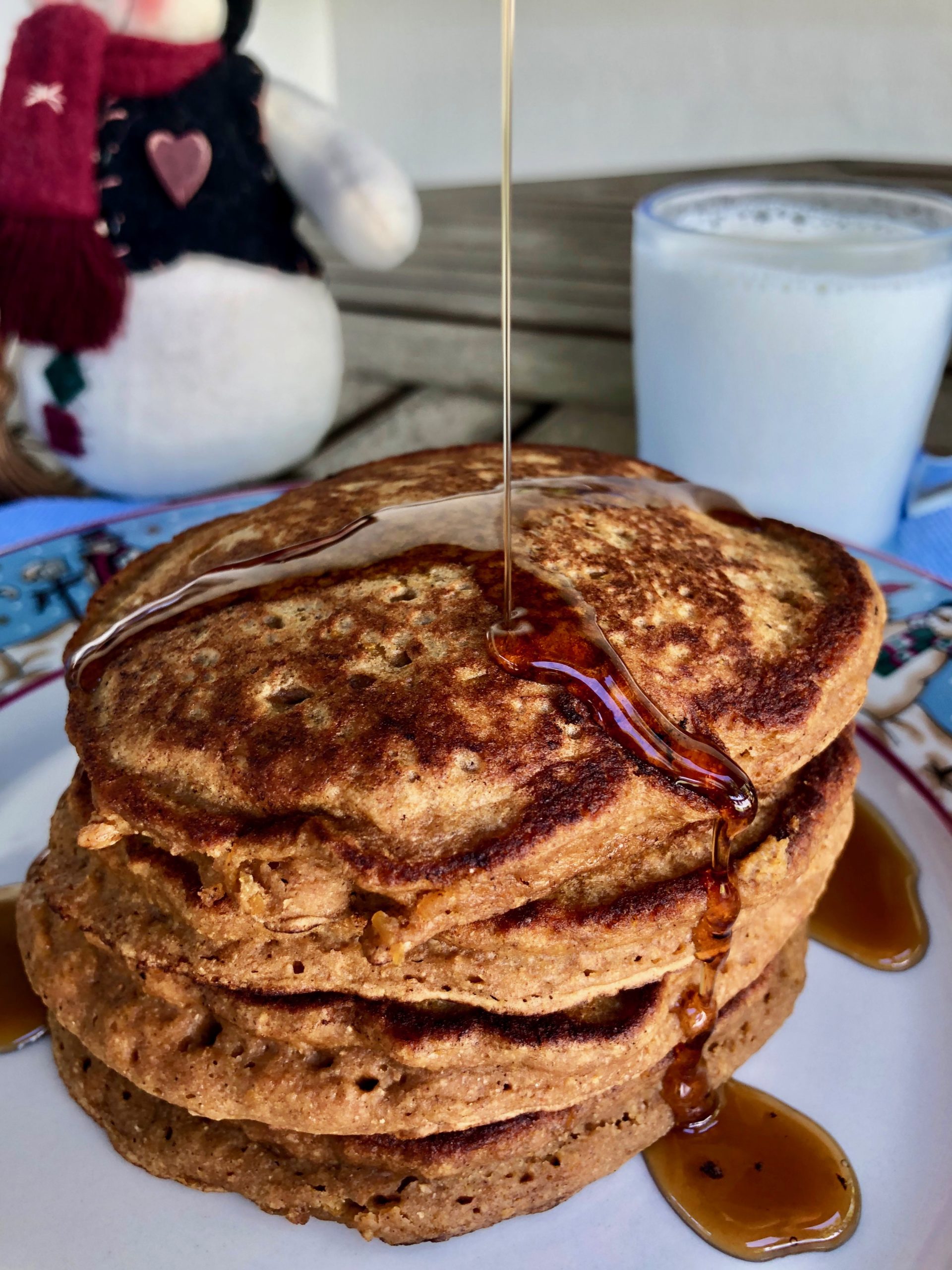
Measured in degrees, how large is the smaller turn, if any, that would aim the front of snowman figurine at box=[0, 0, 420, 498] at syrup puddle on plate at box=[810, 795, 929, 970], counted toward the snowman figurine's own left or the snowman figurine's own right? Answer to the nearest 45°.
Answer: approximately 90° to the snowman figurine's own left

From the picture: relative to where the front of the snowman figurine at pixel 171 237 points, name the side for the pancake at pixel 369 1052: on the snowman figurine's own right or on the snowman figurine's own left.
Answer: on the snowman figurine's own left

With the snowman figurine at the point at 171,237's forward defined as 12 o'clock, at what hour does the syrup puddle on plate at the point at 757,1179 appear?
The syrup puddle on plate is roughly at 10 o'clock from the snowman figurine.

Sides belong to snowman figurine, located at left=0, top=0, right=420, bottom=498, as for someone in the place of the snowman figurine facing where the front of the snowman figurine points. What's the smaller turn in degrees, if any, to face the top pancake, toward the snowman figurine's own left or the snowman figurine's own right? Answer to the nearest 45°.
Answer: approximately 45° to the snowman figurine's own left

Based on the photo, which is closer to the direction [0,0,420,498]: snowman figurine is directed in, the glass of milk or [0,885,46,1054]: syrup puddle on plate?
the syrup puddle on plate

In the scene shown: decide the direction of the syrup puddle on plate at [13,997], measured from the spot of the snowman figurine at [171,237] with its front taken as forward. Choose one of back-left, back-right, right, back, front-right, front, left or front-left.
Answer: front-left

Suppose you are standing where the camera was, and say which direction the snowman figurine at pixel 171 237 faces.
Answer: facing the viewer and to the left of the viewer

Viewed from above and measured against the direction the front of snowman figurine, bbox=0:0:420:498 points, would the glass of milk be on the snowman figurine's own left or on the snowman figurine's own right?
on the snowman figurine's own left

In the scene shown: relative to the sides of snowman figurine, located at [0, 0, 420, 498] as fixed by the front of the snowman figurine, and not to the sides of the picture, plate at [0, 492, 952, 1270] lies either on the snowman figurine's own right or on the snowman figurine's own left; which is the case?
on the snowman figurine's own left

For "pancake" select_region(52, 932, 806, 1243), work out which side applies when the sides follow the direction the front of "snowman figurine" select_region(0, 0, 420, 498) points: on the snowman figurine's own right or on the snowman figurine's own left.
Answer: on the snowman figurine's own left
